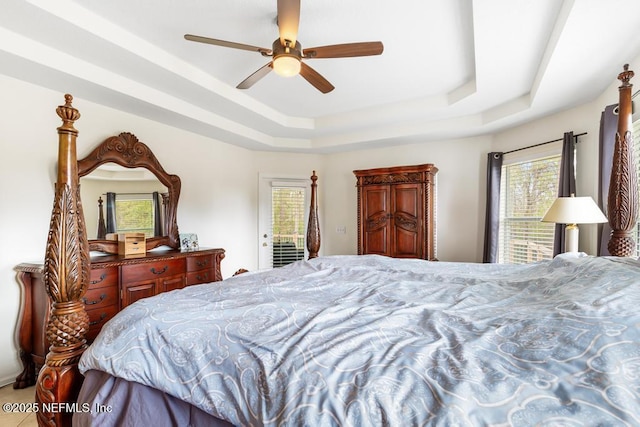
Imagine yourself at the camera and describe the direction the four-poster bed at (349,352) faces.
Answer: facing away from the viewer and to the left of the viewer

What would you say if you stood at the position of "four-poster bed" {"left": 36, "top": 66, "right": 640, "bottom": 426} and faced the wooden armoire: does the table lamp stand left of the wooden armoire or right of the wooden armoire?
right

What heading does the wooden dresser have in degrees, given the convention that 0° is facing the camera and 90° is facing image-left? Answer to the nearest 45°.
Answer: approximately 315°
